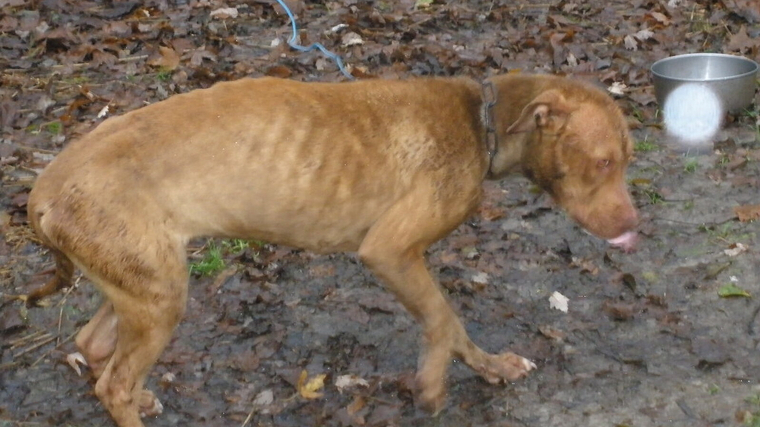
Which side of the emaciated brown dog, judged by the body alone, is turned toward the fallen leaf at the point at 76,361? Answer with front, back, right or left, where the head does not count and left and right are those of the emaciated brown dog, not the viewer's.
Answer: back

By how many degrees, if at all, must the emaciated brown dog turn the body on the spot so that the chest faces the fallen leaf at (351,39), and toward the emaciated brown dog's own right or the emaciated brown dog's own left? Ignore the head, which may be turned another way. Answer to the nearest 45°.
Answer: approximately 90° to the emaciated brown dog's own left

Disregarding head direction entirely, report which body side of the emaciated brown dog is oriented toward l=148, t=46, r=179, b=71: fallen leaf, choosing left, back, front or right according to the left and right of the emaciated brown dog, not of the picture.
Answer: left

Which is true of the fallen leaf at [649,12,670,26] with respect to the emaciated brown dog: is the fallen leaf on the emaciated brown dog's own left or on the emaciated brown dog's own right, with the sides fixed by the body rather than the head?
on the emaciated brown dog's own left

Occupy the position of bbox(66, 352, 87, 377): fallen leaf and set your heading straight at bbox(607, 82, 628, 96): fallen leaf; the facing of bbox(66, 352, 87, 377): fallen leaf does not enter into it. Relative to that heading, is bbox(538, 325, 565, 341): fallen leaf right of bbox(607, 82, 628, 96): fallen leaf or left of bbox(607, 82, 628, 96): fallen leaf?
right

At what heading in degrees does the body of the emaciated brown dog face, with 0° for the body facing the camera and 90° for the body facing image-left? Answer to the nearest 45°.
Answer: approximately 270°

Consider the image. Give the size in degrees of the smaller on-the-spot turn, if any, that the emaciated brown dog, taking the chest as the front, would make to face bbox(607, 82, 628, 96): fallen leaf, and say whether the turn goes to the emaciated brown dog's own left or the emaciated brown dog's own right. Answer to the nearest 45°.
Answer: approximately 45° to the emaciated brown dog's own left
